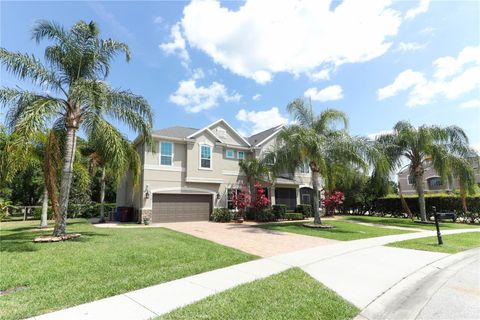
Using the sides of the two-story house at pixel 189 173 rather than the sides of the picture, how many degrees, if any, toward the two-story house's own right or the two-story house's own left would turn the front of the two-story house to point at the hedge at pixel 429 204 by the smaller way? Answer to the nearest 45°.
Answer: approximately 45° to the two-story house's own left

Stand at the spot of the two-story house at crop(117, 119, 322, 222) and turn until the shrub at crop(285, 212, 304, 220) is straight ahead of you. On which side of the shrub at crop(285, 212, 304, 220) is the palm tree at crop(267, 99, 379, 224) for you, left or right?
right

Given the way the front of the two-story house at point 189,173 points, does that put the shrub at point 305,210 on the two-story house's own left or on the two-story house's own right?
on the two-story house's own left

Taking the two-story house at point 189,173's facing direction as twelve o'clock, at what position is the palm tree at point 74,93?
The palm tree is roughly at 2 o'clock from the two-story house.

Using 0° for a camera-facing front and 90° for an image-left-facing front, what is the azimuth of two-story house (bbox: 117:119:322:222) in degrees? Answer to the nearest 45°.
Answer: approximately 315°

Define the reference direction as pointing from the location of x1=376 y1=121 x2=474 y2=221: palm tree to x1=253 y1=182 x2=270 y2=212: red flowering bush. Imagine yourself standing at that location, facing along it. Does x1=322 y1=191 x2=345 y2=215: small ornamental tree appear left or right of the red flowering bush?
right

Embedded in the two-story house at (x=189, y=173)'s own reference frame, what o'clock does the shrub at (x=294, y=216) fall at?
The shrub is roughly at 10 o'clock from the two-story house.

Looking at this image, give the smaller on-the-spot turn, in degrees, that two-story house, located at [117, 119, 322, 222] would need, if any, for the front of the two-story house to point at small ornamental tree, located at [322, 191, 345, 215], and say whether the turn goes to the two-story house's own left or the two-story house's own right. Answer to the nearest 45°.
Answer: approximately 45° to the two-story house's own left

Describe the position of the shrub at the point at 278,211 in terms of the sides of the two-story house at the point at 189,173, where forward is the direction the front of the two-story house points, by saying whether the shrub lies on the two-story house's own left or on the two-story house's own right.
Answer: on the two-story house's own left
